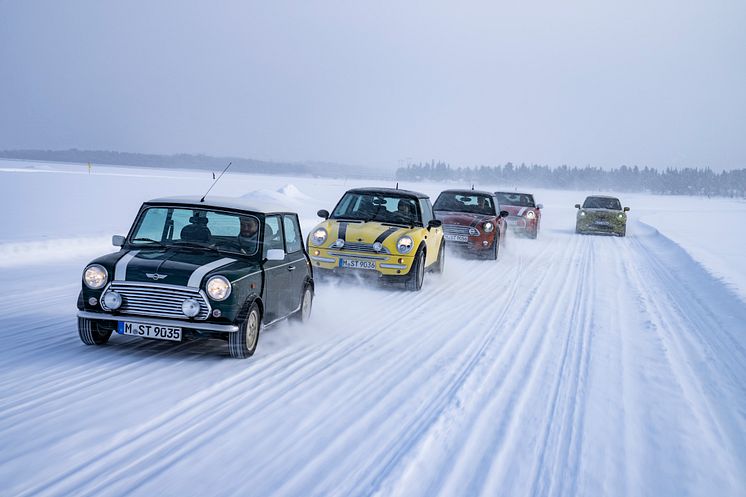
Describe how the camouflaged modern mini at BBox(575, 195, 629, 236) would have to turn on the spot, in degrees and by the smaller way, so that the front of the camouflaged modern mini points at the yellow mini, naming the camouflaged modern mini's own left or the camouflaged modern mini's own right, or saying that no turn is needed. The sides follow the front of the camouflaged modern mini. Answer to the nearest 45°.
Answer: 0° — it already faces it

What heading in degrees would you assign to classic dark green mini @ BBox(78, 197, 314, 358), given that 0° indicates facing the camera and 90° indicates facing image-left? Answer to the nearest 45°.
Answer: approximately 45°

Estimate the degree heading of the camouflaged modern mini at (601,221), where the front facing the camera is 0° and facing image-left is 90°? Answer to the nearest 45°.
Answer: approximately 0°

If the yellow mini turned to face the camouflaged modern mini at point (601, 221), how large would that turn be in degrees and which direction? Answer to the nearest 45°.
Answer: approximately 180°

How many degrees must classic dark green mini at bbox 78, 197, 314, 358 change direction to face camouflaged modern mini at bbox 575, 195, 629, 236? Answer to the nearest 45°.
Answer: approximately 180°

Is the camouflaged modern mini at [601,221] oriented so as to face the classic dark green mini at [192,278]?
yes
